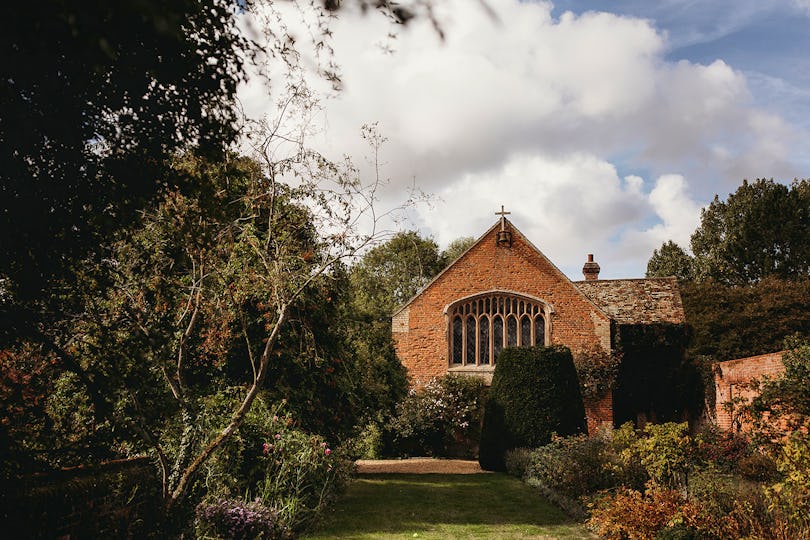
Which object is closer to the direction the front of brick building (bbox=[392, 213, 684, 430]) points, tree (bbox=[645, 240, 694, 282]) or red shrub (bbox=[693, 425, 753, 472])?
the red shrub

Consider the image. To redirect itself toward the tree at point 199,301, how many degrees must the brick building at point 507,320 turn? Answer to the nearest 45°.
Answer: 0° — it already faces it

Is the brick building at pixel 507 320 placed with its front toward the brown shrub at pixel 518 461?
yes

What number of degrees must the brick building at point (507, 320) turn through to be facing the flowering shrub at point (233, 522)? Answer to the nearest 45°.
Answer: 0° — it already faces it

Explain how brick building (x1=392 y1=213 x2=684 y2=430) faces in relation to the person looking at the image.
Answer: facing the viewer

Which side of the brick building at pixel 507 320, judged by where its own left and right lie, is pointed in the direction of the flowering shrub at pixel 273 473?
front

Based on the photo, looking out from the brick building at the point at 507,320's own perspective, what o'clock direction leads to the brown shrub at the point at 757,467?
The brown shrub is roughly at 11 o'clock from the brick building.

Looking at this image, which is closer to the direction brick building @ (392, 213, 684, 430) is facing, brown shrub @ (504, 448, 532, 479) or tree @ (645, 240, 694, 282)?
the brown shrub

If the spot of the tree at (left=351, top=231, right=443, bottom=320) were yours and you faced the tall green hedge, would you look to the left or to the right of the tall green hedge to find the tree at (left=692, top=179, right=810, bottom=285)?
left

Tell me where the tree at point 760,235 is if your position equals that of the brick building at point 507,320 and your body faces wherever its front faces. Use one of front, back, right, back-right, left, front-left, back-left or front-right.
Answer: back-left

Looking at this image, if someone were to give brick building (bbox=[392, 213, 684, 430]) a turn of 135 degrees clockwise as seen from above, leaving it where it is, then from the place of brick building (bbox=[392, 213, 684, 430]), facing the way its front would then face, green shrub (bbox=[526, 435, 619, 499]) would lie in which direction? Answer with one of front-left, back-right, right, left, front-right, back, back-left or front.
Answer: back-left

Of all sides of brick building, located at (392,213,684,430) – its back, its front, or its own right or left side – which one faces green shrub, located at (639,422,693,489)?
front

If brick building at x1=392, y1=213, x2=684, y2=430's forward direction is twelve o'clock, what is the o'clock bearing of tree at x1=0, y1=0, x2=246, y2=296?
The tree is roughly at 12 o'clock from the brick building.

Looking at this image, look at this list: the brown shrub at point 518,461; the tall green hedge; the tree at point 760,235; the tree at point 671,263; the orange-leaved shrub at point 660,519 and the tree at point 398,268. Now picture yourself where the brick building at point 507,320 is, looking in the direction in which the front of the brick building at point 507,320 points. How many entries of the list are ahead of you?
3

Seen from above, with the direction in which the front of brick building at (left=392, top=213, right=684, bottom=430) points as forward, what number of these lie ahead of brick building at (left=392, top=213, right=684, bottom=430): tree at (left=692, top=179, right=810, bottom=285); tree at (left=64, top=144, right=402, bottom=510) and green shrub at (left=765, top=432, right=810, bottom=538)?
2

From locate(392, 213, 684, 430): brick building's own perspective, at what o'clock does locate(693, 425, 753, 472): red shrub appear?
The red shrub is roughly at 11 o'clock from the brick building.
